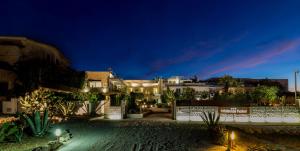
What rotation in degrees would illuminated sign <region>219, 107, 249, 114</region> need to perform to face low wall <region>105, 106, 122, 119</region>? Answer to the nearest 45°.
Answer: approximately 90° to its right

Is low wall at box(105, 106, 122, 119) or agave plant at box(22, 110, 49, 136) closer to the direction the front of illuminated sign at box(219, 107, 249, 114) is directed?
the agave plant

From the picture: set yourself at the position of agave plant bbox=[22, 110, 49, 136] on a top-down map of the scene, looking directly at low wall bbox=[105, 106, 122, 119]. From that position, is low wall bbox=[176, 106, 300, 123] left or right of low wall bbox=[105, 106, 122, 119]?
right

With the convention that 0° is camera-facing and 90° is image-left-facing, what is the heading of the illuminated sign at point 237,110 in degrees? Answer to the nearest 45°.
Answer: approximately 0°

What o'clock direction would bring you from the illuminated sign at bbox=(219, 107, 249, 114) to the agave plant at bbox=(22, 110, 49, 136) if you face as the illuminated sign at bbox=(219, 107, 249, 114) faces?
The agave plant is roughly at 1 o'clock from the illuminated sign.
